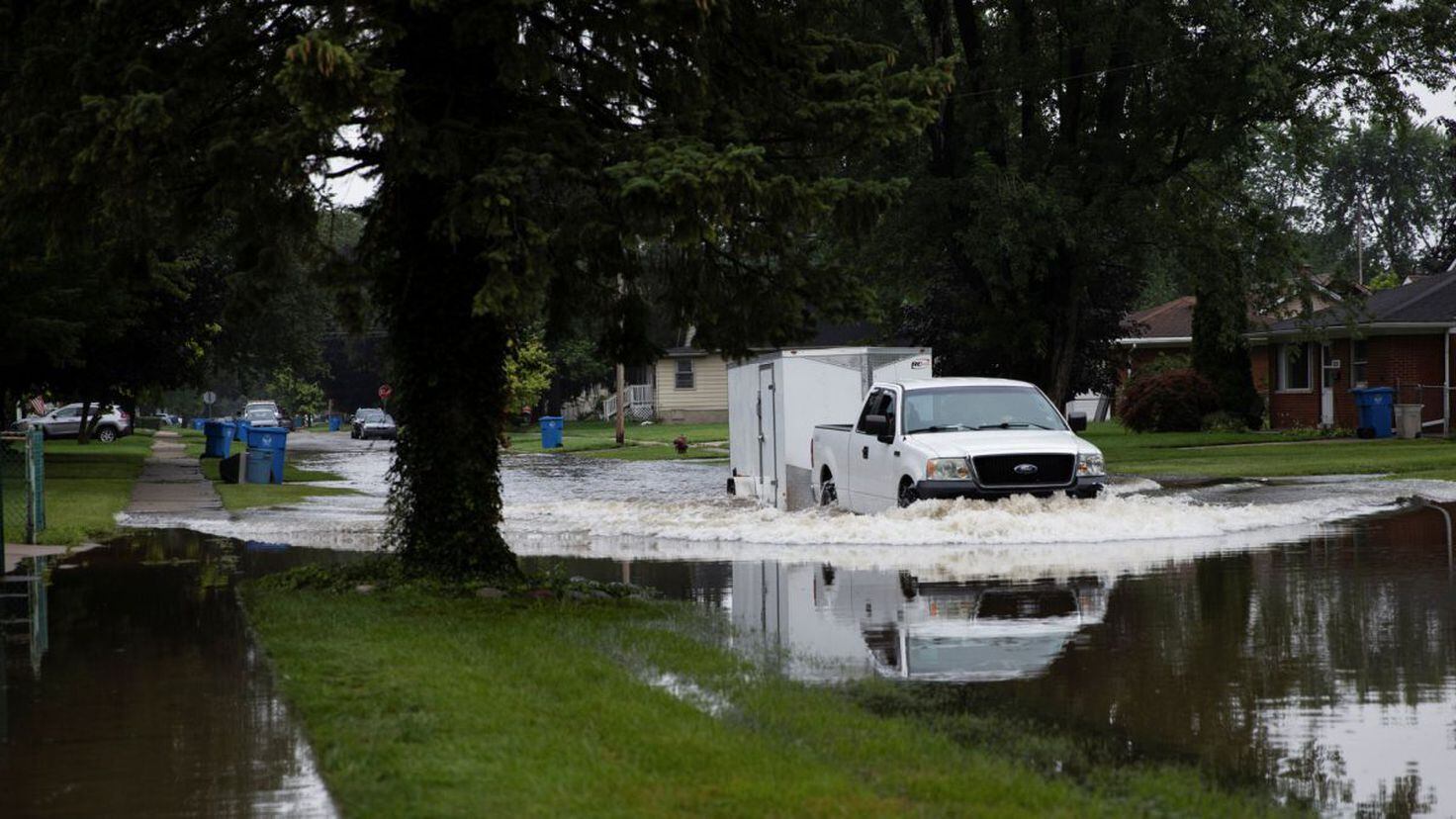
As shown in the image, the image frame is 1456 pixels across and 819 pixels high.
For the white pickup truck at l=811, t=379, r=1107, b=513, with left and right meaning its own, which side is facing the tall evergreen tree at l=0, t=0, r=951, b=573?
right

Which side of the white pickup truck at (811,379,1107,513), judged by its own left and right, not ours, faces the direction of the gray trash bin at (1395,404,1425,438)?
left

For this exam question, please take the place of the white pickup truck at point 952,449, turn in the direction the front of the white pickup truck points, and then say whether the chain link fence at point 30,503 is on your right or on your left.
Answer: on your right

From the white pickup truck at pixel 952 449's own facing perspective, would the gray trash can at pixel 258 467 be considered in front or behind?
behind

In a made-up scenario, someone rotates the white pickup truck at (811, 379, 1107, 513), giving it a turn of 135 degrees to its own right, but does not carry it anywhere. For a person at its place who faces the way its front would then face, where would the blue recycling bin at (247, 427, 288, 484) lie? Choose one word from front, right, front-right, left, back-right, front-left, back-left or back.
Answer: front-right

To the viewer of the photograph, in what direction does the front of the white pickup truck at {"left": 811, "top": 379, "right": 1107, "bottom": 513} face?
facing the viewer and to the right of the viewer

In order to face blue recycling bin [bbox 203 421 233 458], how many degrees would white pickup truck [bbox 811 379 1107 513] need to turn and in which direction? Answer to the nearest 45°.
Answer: approximately 180°

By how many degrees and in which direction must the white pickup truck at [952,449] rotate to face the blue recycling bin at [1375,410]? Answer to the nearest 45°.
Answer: approximately 90° to its left
